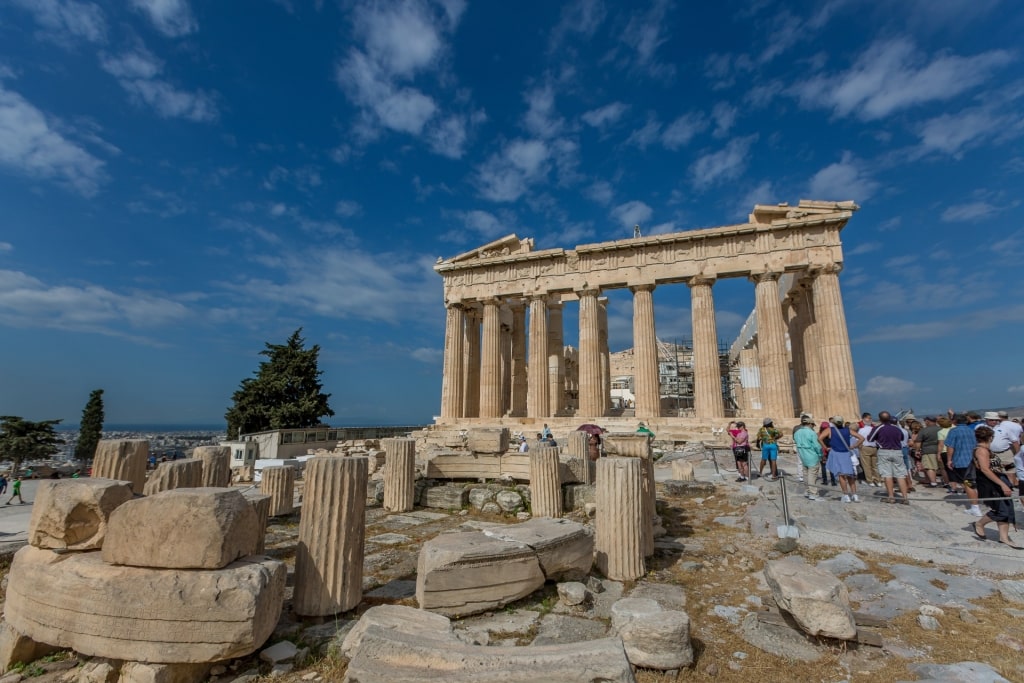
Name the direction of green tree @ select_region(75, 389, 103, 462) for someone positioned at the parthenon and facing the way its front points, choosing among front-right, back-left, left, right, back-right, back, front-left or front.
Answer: right

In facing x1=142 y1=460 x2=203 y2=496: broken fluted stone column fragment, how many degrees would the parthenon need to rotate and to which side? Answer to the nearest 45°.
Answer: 0° — it already faces it

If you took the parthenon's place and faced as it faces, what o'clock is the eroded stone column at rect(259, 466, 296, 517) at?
The eroded stone column is roughly at 1 o'clock from the parthenon.

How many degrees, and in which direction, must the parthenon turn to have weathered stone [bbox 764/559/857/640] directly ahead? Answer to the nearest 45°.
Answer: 0° — it already faces it

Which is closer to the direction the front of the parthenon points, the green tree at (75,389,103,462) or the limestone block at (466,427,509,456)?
the limestone block

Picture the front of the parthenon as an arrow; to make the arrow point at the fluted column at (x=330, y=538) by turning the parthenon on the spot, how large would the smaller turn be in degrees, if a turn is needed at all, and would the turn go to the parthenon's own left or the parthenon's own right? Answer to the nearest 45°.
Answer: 0° — it already faces it

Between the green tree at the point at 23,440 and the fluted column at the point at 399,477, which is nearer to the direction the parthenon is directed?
the fluted column

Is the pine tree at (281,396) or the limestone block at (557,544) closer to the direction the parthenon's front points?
the limestone block

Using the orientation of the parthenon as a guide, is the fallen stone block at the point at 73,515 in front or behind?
in front

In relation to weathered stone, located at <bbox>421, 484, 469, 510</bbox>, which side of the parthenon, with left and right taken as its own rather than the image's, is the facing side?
front
